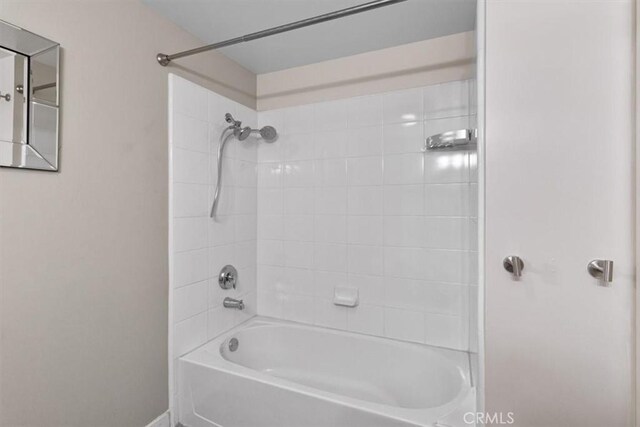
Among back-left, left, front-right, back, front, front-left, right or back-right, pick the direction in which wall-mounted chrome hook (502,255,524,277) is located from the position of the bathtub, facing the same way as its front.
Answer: left

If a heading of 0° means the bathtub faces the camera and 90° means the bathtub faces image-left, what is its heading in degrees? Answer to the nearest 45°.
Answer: approximately 45°

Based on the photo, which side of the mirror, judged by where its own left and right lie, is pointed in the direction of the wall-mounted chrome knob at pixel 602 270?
front

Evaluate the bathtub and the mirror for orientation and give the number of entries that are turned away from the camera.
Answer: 0

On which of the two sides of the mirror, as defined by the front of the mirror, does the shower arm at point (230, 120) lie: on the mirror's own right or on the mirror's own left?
on the mirror's own left

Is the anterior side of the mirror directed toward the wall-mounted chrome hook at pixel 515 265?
yes

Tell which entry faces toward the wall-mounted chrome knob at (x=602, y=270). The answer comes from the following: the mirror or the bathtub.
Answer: the mirror
